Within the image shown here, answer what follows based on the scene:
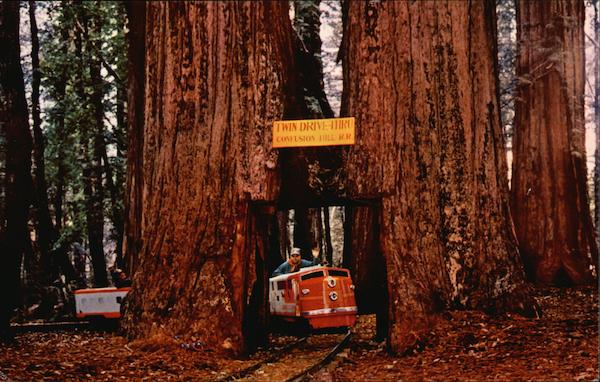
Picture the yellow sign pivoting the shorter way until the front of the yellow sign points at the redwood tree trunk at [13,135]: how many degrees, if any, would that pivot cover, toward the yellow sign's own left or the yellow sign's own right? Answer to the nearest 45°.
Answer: approximately 90° to the yellow sign's own right

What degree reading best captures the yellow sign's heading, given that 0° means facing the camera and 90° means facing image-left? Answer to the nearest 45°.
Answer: approximately 0°

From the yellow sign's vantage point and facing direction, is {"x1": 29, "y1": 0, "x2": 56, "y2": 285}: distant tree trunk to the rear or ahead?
to the rear

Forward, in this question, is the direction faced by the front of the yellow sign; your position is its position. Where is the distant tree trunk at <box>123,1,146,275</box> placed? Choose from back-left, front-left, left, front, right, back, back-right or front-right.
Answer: back-right

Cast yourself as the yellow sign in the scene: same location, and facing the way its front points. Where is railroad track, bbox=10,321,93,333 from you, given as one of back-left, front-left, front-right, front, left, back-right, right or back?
back-right

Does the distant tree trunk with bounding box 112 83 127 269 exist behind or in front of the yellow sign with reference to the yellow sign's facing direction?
behind

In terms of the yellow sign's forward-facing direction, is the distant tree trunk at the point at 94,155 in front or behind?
behind

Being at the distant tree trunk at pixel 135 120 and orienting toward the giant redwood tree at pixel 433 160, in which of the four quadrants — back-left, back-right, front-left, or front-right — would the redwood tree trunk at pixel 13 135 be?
back-right

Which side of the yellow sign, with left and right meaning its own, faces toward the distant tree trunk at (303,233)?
back

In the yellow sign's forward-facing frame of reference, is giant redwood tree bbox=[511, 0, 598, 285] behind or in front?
behind

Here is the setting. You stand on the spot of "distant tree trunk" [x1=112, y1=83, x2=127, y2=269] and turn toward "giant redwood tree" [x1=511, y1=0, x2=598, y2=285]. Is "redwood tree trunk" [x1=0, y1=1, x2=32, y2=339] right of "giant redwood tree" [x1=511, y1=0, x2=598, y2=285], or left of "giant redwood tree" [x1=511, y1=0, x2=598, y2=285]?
right
